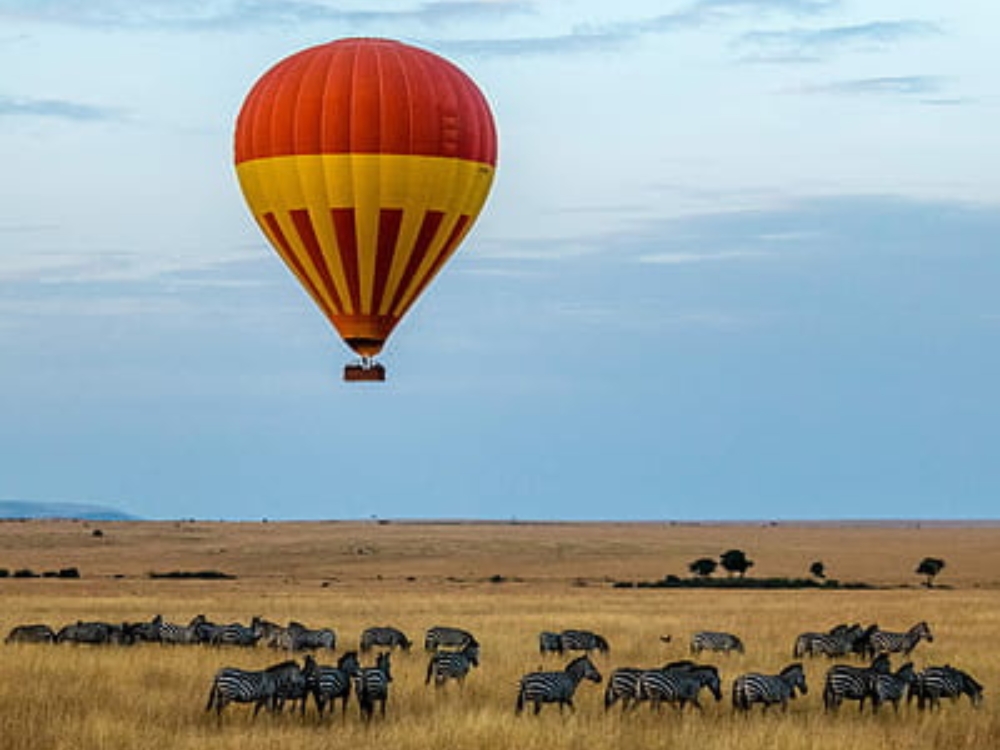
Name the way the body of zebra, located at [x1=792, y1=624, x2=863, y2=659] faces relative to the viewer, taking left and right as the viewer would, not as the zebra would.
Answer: facing to the right of the viewer

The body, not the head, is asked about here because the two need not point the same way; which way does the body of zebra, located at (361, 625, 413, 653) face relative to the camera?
to the viewer's right

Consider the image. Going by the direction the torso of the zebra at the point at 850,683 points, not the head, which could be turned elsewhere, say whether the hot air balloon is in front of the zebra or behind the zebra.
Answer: behind

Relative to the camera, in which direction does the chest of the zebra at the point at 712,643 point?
to the viewer's right

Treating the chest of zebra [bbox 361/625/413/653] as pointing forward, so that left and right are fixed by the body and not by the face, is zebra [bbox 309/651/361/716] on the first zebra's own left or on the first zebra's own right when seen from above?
on the first zebra's own right

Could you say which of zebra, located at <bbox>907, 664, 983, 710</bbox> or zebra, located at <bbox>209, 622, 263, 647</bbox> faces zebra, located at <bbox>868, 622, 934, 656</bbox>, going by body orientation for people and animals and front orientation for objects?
zebra, located at <bbox>209, 622, 263, 647</bbox>

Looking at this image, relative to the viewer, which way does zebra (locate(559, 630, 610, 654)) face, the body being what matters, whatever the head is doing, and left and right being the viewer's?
facing to the right of the viewer

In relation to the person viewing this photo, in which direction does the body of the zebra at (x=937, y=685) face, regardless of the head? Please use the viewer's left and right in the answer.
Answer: facing to the right of the viewer

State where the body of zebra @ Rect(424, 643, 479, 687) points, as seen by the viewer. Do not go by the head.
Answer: to the viewer's right

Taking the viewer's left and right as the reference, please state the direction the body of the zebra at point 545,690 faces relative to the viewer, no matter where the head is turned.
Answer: facing to the right of the viewer

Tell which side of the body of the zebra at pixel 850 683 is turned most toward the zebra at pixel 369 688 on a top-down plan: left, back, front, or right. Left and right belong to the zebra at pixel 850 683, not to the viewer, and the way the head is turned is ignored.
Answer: back

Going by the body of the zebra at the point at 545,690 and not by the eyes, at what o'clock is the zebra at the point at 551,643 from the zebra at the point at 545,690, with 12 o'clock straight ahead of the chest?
the zebra at the point at 551,643 is roughly at 9 o'clock from the zebra at the point at 545,690.
